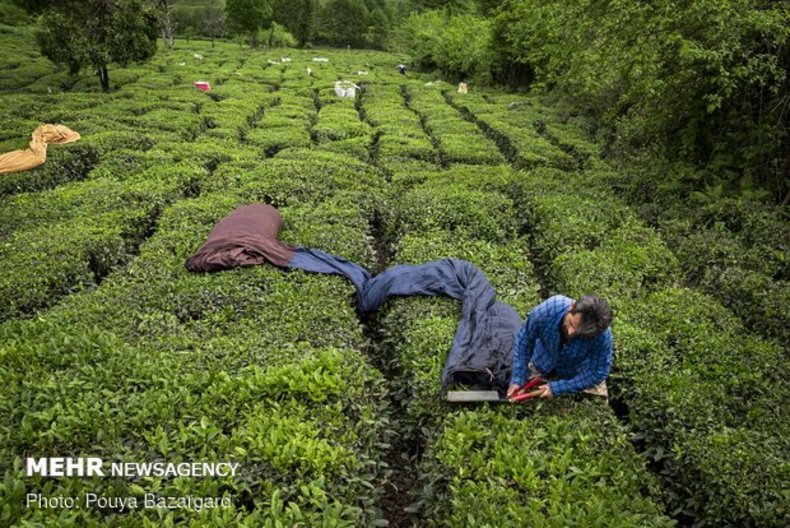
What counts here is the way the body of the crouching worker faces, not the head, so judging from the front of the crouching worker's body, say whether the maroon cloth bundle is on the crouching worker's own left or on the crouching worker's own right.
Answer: on the crouching worker's own right

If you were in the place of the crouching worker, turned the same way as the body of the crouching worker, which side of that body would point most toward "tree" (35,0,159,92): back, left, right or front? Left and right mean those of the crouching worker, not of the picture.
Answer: right

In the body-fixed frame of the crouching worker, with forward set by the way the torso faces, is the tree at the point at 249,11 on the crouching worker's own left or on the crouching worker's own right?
on the crouching worker's own right

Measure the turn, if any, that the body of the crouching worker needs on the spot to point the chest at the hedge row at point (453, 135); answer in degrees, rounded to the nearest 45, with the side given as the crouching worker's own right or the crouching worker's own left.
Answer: approximately 135° to the crouching worker's own right

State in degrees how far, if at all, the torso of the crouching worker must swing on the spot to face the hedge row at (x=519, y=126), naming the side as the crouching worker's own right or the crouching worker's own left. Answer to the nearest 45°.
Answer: approximately 135° to the crouching worker's own right

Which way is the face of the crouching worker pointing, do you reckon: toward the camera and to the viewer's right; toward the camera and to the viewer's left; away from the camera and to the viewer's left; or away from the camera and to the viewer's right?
toward the camera and to the viewer's left

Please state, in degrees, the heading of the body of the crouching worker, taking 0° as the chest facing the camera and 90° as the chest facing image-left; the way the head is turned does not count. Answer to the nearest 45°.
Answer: approximately 45°

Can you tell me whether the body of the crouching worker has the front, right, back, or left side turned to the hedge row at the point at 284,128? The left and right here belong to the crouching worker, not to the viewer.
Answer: right
